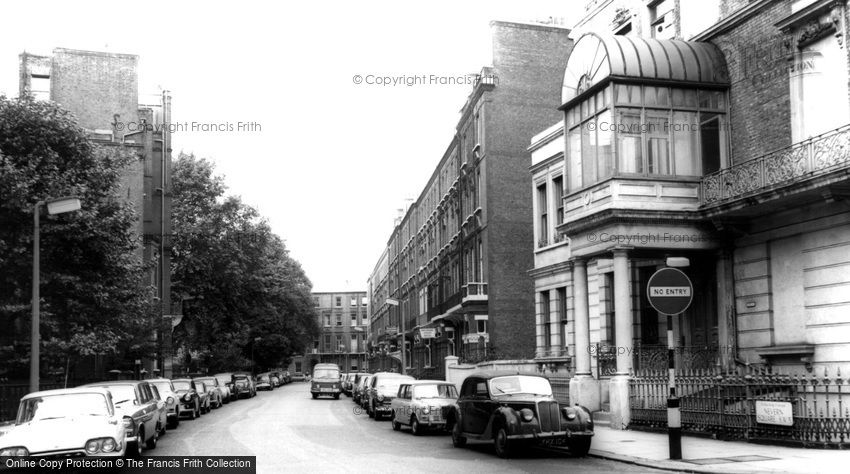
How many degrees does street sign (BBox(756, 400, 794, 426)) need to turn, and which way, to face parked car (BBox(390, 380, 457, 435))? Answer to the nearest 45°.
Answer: approximately 135° to its right

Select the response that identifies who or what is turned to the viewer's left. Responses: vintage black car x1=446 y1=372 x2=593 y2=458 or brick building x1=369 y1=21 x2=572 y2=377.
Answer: the brick building

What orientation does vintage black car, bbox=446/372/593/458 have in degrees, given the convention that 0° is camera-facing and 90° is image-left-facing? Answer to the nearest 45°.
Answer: approximately 315°

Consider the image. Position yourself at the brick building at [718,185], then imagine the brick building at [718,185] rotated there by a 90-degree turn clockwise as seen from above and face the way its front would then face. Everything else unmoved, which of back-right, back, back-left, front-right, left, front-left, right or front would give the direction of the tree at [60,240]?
front-left

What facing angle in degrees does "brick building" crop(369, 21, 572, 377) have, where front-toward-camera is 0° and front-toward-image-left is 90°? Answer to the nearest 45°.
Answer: approximately 90°

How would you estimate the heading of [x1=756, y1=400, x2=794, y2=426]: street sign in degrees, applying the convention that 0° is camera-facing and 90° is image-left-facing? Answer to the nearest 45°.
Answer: approximately 0°

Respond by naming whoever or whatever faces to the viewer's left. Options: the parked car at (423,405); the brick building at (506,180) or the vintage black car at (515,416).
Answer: the brick building

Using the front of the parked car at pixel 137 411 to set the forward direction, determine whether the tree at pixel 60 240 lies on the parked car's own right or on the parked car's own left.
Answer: on the parked car's own right

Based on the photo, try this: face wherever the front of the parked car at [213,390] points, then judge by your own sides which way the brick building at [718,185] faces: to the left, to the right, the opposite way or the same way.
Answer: to the right

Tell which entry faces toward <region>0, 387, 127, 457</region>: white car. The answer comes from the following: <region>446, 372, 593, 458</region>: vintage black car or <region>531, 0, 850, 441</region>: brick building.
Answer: the brick building
